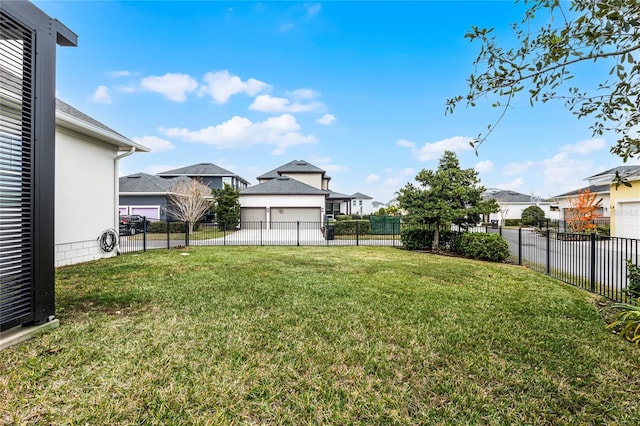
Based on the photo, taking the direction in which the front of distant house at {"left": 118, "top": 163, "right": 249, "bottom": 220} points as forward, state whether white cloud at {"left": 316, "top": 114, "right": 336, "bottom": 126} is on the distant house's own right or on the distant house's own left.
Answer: on the distant house's own left

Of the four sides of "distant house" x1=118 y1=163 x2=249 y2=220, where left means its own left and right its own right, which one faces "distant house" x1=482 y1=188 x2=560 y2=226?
left

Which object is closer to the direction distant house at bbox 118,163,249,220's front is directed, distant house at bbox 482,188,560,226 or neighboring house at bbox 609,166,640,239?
the neighboring house

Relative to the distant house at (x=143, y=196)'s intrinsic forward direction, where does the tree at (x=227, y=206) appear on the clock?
The tree is roughly at 10 o'clock from the distant house.

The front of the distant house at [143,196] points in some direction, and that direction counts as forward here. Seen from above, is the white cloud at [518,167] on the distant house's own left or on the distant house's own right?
on the distant house's own left

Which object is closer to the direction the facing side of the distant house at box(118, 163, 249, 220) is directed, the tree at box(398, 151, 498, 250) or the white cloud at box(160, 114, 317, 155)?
the tree

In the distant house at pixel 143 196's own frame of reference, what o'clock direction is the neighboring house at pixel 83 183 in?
The neighboring house is roughly at 12 o'clock from the distant house.

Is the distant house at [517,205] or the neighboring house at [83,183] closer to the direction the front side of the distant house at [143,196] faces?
the neighboring house

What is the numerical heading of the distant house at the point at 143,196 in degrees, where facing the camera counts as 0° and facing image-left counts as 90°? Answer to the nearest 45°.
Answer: approximately 0°
